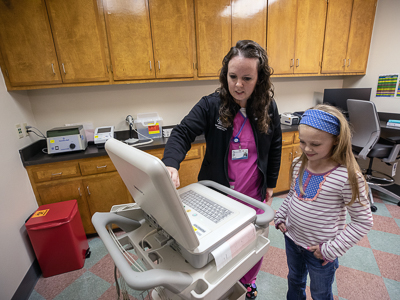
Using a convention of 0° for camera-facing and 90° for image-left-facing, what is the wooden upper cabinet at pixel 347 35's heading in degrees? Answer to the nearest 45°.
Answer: approximately 0°

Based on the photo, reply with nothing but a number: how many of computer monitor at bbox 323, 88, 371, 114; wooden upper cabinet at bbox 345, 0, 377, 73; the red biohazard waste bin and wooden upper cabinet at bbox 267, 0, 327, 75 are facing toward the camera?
3

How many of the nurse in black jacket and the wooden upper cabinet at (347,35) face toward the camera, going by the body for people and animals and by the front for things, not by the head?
2

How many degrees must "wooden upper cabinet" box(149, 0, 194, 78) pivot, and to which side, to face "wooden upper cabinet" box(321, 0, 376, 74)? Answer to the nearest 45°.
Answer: approximately 90° to its left

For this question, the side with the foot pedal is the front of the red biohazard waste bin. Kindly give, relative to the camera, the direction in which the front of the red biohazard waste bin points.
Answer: facing to the right of the viewer

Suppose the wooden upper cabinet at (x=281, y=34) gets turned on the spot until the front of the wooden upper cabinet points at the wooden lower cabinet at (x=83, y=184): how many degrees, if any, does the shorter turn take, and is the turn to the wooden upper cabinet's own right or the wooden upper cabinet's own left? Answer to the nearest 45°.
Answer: approximately 45° to the wooden upper cabinet's own right
